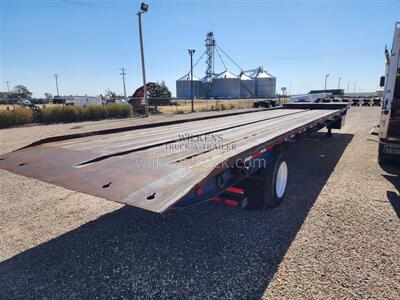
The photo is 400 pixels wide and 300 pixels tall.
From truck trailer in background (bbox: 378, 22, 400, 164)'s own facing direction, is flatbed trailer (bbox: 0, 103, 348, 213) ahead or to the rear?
to the rear

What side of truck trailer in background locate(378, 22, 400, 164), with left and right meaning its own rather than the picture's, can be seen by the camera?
back
